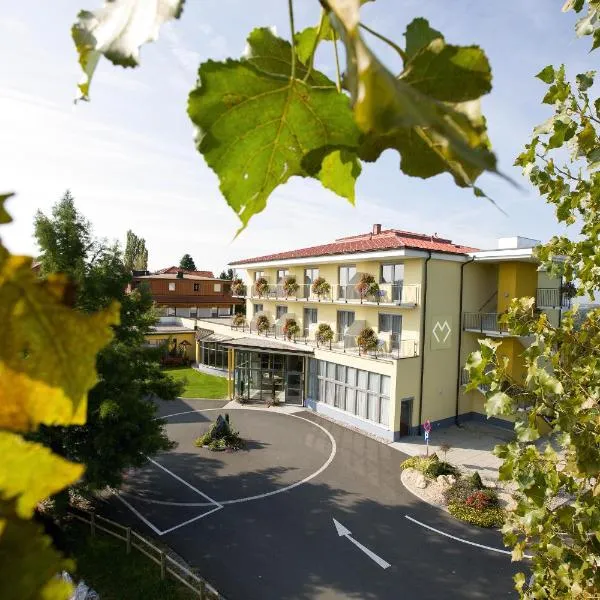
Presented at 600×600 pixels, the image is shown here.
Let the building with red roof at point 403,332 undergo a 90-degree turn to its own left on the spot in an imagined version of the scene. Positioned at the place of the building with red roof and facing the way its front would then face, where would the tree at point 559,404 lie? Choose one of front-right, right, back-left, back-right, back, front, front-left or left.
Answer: front-right

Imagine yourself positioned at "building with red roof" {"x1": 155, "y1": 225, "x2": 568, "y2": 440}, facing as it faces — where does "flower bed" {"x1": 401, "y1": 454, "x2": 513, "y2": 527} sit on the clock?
The flower bed is roughly at 10 o'clock from the building with red roof.

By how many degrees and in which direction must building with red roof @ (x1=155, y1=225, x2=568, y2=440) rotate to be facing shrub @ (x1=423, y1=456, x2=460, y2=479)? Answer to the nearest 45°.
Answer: approximately 45° to its left

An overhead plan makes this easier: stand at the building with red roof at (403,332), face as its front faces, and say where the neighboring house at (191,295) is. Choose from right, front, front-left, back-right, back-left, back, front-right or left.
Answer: right

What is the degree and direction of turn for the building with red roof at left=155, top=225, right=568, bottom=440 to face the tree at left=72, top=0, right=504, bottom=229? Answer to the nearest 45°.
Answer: approximately 45° to its left

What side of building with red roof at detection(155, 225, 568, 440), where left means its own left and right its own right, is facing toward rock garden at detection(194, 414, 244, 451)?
front

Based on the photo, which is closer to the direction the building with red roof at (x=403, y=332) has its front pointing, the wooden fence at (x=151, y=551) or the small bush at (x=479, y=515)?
the wooden fence

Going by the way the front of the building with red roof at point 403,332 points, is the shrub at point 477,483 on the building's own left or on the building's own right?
on the building's own left

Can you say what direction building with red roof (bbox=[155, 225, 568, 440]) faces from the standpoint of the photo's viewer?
facing the viewer and to the left of the viewer

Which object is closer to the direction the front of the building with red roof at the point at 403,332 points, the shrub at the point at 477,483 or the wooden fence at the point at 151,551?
the wooden fence

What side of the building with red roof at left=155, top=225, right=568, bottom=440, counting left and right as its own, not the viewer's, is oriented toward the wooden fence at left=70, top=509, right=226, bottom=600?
front
